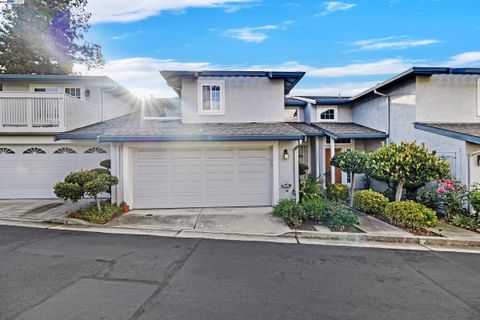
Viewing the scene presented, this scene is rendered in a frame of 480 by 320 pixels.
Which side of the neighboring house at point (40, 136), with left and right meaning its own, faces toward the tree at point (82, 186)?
front

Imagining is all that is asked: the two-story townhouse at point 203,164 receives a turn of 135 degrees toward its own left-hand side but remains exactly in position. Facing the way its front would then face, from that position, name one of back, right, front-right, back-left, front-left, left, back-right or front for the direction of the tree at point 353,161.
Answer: front-right

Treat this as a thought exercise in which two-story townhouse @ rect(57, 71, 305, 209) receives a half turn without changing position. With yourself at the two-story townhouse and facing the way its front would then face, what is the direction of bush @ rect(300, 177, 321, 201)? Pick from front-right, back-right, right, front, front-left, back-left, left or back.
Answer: right

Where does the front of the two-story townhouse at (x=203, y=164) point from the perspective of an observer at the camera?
facing the viewer

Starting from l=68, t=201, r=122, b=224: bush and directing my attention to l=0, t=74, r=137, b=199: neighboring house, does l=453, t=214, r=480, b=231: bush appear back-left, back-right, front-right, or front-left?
back-right

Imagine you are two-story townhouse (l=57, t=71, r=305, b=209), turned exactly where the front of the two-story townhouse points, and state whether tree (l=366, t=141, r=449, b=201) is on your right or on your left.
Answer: on your left

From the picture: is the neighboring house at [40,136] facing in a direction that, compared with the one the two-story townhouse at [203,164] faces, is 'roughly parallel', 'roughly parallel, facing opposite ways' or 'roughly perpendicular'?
roughly parallel

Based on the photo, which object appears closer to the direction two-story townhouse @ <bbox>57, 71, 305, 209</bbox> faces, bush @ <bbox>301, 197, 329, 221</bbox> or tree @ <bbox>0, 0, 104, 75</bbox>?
the bush

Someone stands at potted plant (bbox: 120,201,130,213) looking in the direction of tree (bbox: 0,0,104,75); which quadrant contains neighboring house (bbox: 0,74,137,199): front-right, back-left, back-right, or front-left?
front-left

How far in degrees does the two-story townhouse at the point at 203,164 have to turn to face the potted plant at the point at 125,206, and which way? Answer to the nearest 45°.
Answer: approximately 90° to its right

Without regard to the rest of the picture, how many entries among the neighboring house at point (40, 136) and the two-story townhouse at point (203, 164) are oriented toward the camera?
2

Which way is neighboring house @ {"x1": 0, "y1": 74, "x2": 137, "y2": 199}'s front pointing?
toward the camera
